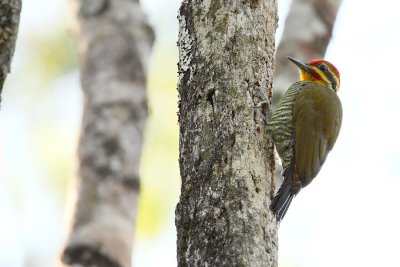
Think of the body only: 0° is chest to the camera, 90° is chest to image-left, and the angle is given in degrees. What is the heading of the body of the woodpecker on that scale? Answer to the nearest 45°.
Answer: approximately 90°

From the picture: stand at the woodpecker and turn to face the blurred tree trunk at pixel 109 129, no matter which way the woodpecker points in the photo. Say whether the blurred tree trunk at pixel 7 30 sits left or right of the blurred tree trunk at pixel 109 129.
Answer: left
